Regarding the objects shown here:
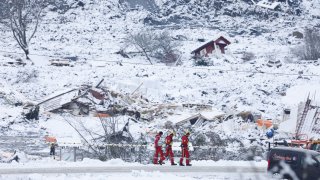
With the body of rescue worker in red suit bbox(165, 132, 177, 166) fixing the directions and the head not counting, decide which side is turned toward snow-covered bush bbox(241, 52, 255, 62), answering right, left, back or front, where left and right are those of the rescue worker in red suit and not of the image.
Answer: left

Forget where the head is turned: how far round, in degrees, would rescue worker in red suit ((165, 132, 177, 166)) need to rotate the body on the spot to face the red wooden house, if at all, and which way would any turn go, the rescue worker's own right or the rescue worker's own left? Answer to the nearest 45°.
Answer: approximately 90° to the rescue worker's own left

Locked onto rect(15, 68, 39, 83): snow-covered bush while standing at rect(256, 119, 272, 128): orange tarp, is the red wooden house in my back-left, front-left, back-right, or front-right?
front-right

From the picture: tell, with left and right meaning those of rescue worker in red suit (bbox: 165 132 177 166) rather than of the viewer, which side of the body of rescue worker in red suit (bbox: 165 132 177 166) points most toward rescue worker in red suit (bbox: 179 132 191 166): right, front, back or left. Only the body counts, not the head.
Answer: front

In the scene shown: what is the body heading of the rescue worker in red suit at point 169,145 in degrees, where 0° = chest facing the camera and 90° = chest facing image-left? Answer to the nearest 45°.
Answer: approximately 270°

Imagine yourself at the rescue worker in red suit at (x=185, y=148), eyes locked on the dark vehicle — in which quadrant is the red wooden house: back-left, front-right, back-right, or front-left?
back-left

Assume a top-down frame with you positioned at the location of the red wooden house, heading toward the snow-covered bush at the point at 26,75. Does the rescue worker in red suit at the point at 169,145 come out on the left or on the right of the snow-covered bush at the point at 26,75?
left
